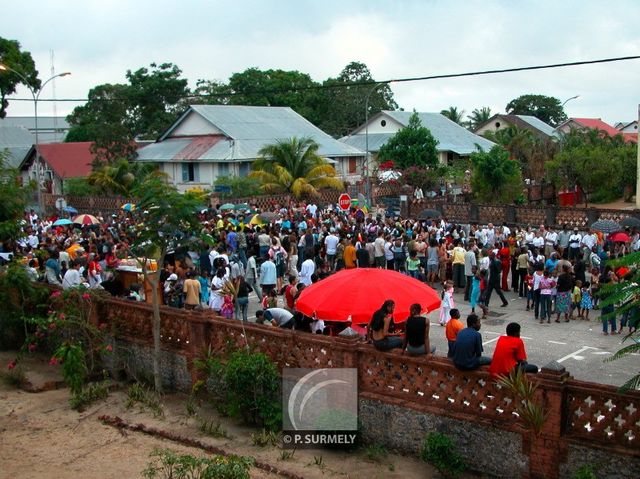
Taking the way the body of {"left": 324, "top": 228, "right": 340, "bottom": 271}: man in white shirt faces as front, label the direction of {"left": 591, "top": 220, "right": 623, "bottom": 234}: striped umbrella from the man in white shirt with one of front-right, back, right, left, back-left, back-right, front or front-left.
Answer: right

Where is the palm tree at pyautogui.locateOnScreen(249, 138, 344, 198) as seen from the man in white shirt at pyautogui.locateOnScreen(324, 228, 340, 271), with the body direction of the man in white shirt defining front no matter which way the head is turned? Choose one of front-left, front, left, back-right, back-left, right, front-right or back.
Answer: front

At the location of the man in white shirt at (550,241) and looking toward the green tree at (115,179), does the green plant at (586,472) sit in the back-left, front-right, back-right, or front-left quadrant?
back-left

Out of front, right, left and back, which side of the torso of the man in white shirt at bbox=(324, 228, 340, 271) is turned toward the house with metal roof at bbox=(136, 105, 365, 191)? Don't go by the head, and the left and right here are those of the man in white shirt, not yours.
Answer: front

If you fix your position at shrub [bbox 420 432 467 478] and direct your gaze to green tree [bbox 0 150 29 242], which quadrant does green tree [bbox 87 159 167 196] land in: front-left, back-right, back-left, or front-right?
front-right

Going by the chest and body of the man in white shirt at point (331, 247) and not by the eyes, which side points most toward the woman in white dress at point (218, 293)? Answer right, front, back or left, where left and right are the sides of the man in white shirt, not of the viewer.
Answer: back

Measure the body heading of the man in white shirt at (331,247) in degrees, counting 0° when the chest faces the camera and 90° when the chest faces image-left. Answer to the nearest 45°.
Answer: approximately 180°

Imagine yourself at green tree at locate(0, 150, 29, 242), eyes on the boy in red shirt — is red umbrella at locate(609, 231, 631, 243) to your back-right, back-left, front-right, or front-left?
front-left

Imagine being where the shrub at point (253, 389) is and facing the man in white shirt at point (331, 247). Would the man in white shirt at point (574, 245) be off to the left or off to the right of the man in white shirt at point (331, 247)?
right

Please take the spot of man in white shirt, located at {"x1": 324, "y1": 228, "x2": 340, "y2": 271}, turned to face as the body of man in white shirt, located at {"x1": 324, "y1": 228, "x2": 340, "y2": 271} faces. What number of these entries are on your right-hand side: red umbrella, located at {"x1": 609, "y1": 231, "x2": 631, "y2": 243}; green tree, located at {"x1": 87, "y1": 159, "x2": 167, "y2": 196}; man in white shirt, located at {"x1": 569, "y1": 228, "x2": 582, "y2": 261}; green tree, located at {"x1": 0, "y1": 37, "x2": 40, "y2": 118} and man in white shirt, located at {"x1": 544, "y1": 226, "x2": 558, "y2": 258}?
3

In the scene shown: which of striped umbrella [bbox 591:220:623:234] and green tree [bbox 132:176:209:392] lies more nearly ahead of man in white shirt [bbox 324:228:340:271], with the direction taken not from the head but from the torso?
the striped umbrella

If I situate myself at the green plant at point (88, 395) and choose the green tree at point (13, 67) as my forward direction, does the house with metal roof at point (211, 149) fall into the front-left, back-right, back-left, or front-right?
front-right
